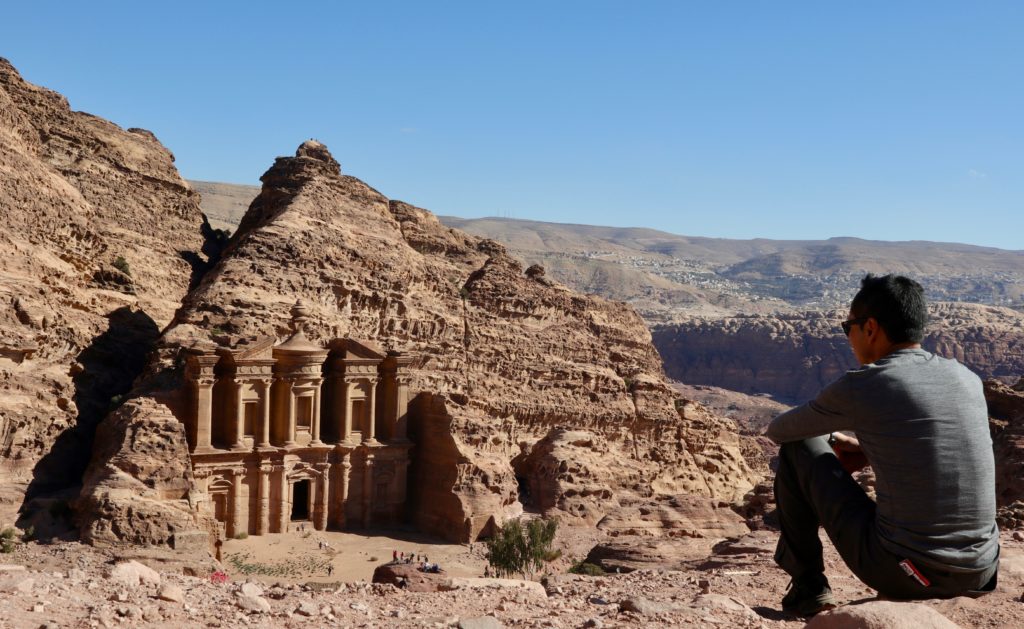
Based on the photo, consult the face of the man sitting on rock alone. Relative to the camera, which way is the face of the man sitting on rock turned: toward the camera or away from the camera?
away from the camera

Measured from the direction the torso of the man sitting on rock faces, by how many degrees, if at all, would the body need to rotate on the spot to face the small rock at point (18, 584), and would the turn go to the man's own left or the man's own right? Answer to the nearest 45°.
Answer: approximately 45° to the man's own left

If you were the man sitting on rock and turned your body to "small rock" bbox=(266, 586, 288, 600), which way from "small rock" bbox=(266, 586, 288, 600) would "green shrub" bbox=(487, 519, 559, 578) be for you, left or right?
right

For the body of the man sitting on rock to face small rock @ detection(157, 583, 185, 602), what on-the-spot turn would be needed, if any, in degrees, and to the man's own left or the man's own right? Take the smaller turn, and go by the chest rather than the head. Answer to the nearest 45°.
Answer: approximately 45° to the man's own left

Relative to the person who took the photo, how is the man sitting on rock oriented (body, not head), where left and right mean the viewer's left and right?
facing away from the viewer and to the left of the viewer
